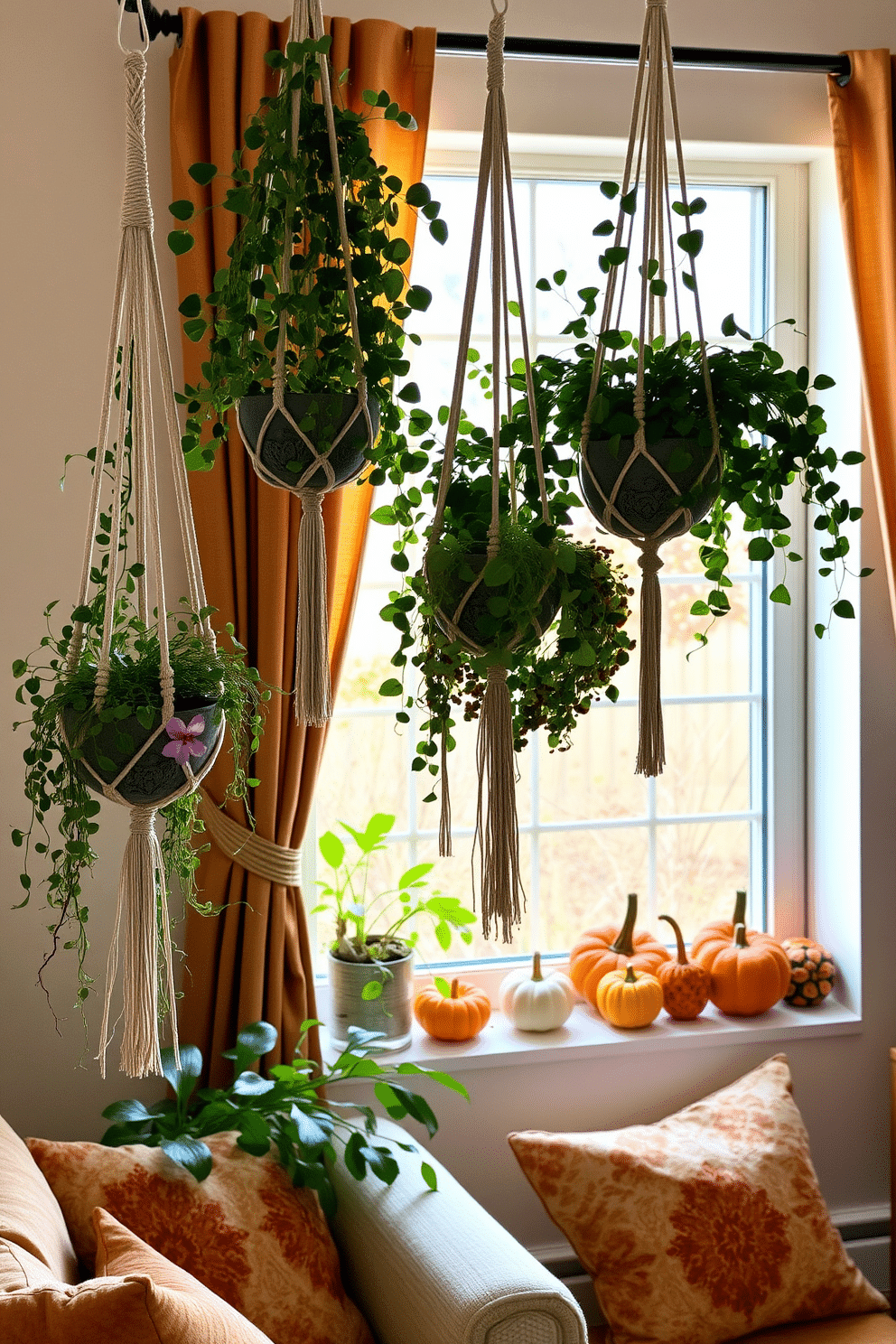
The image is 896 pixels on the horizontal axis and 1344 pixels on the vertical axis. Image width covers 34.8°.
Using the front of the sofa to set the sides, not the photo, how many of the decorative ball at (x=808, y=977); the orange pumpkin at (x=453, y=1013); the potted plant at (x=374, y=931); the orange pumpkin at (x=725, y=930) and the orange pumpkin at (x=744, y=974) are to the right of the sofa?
0

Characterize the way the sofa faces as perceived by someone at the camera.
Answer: facing the viewer and to the right of the viewer

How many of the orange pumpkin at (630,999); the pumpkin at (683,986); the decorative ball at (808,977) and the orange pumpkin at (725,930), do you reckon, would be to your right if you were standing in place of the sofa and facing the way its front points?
0

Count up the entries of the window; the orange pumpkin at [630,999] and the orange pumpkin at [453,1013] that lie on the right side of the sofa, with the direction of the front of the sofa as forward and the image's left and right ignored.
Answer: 0

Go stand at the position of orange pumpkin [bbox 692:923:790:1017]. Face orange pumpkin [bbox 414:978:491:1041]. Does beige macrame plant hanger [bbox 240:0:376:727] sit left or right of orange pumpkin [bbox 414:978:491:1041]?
left

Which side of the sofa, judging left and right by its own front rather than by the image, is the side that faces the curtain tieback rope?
back

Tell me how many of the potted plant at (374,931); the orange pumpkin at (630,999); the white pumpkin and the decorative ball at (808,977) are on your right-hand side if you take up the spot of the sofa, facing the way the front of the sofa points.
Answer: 0
